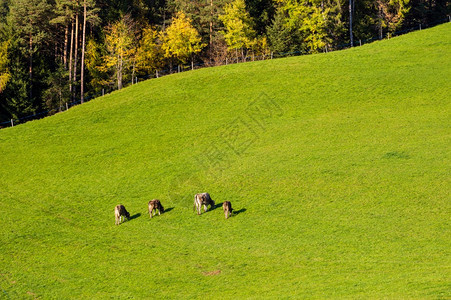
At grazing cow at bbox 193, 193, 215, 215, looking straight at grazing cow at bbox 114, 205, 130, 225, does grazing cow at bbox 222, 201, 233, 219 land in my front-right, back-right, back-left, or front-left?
back-left

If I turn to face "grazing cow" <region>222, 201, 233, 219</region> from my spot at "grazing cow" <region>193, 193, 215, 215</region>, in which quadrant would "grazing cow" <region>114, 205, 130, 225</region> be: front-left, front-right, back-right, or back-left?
back-right

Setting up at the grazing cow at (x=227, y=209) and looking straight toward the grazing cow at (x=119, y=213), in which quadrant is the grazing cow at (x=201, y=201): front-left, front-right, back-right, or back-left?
front-right

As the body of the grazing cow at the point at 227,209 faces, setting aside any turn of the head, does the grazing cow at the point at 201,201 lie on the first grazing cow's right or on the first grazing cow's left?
on the first grazing cow's right

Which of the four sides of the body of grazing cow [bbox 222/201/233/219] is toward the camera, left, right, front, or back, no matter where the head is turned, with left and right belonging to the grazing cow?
front

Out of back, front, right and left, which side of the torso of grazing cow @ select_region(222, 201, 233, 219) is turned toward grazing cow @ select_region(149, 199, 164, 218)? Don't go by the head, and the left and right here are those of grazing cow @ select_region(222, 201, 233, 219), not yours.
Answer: right
